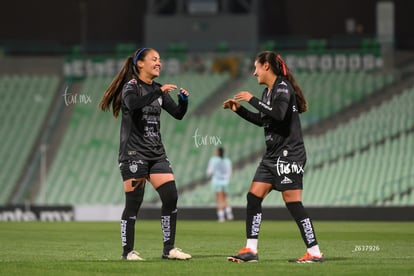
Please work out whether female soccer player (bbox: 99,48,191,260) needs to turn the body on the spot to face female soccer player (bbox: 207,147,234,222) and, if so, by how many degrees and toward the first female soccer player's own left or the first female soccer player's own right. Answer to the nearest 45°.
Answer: approximately 135° to the first female soccer player's own left

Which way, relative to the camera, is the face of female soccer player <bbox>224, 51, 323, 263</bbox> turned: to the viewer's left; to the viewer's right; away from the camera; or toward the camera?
to the viewer's left

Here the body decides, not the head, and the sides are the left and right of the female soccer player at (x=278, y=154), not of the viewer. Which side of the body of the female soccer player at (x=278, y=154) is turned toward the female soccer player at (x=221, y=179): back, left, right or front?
right

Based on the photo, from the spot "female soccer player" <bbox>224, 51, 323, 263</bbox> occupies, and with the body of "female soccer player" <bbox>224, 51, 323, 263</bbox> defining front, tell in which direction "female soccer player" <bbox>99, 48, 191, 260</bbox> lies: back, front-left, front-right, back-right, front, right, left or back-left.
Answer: front

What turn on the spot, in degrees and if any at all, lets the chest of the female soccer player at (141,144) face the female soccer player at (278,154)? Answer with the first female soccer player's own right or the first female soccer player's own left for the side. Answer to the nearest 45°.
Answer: approximately 45° to the first female soccer player's own left

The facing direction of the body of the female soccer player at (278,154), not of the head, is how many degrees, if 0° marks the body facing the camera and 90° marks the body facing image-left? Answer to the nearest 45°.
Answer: approximately 90°

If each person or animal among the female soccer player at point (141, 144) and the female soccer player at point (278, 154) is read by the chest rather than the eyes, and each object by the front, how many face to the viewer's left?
1

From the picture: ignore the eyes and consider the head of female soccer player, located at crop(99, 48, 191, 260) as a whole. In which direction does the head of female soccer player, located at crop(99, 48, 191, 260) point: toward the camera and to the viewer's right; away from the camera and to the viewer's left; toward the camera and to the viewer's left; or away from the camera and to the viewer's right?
toward the camera and to the viewer's right
